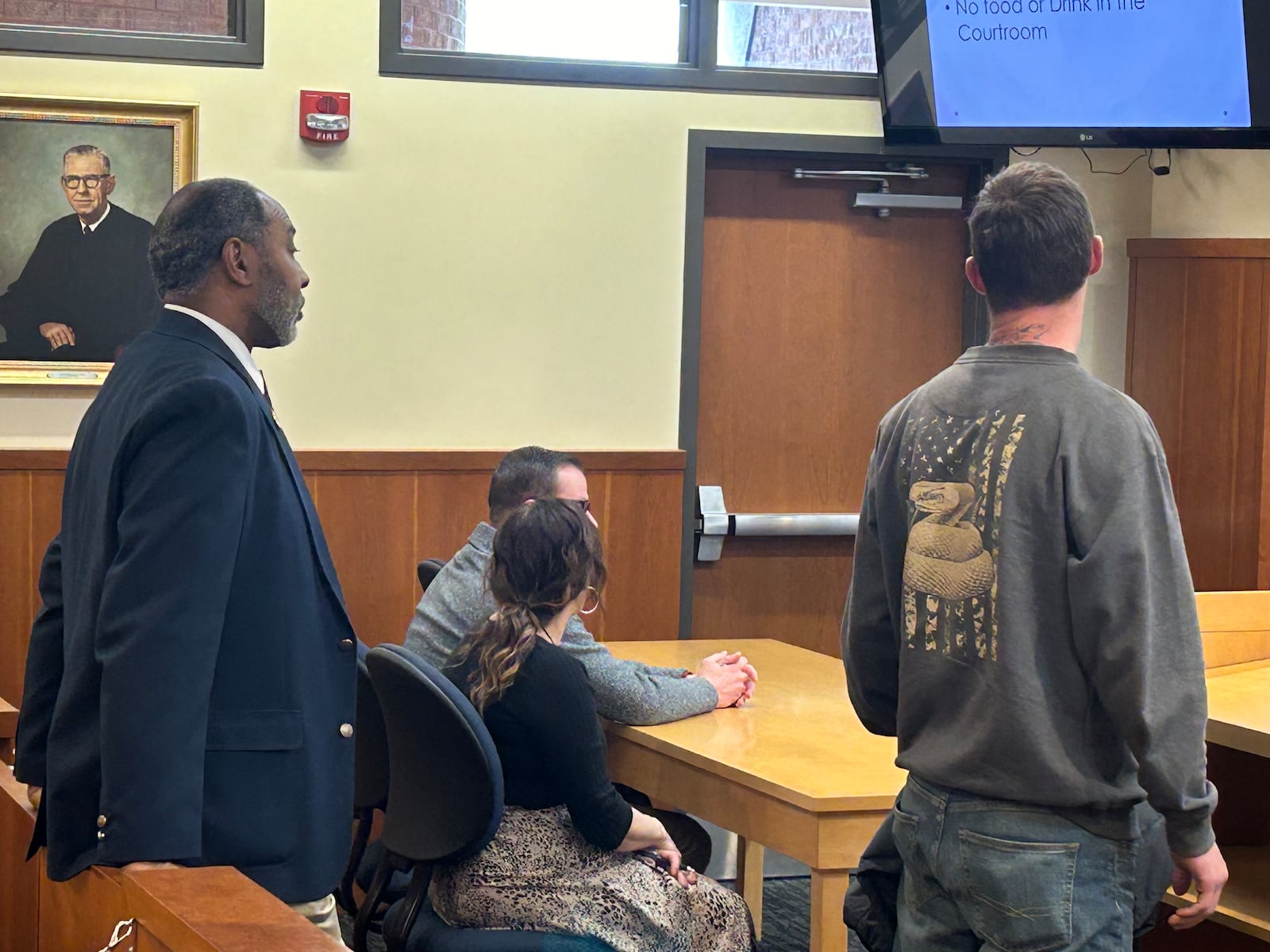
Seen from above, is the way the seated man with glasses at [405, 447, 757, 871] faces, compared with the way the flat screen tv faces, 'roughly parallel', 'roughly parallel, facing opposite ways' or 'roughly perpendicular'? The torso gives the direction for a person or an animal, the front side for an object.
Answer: roughly perpendicular

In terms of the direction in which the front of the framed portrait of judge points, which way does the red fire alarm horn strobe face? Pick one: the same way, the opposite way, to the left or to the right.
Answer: the same way

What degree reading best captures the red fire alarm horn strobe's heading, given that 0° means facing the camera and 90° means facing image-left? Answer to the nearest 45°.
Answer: approximately 0°

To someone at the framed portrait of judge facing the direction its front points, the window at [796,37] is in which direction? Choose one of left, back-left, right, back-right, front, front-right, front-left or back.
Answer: left

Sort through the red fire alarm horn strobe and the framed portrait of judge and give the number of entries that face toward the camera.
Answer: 2

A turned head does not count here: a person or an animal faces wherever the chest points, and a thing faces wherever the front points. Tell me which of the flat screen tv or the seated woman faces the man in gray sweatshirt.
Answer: the flat screen tv

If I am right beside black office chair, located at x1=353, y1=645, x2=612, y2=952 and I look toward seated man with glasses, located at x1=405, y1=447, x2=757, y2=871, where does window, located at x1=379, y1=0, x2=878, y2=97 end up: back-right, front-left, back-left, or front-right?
front-left

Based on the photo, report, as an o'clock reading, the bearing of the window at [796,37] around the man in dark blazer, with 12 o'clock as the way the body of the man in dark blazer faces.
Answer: The window is roughly at 10 o'clock from the man in dark blazer.

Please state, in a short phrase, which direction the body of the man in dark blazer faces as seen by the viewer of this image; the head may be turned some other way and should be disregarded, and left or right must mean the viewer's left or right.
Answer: facing to the right of the viewer

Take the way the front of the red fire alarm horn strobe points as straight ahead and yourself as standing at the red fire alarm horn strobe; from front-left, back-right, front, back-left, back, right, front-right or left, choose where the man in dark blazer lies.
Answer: front

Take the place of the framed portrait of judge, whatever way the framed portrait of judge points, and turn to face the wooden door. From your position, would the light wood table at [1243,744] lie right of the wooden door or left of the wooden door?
right

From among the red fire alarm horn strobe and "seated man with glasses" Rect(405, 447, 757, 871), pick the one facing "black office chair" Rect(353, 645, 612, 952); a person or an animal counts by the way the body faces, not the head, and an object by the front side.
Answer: the red fire alarm horn strobe

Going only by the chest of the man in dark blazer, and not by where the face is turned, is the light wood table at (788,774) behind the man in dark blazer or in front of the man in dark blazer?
in front

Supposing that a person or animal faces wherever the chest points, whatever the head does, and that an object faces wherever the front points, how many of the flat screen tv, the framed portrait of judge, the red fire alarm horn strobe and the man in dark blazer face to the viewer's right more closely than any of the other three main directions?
1

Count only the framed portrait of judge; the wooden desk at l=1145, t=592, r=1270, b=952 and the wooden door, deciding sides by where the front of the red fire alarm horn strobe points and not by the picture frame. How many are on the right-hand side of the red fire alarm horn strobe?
1

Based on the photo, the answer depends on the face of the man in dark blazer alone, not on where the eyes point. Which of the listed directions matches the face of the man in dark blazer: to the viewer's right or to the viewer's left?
to the viewer's right

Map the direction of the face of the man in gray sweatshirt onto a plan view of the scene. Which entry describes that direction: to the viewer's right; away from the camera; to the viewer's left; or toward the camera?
away from the camera

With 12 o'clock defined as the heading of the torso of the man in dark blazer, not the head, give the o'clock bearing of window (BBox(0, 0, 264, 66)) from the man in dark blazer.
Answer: The window is roughly at 9 o'clock from the man in dark blazer.

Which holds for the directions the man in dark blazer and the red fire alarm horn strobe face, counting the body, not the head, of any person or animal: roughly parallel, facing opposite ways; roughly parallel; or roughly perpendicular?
roughly perpendicular

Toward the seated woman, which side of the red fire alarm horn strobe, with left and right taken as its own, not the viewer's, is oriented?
front

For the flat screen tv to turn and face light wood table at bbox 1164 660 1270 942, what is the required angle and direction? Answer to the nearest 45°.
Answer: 0° — it already faces it

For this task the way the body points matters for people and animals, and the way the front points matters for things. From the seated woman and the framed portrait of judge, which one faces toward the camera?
the framed portrait of judge
